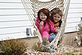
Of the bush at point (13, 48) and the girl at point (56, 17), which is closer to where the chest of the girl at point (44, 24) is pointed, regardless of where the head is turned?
the bush

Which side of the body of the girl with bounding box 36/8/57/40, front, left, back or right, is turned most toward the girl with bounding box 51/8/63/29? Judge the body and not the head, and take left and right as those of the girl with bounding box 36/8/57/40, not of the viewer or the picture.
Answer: left

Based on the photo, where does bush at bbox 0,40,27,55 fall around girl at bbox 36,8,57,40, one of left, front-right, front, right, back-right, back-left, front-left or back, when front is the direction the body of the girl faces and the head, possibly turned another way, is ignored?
front-right

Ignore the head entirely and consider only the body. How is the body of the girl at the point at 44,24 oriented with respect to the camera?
toward the camera
